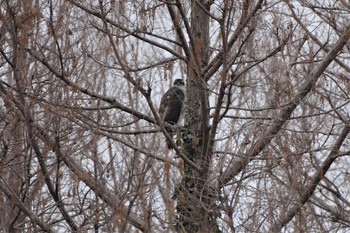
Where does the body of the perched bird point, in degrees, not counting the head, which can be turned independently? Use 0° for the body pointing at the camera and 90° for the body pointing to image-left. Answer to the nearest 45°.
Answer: approximately 225°
